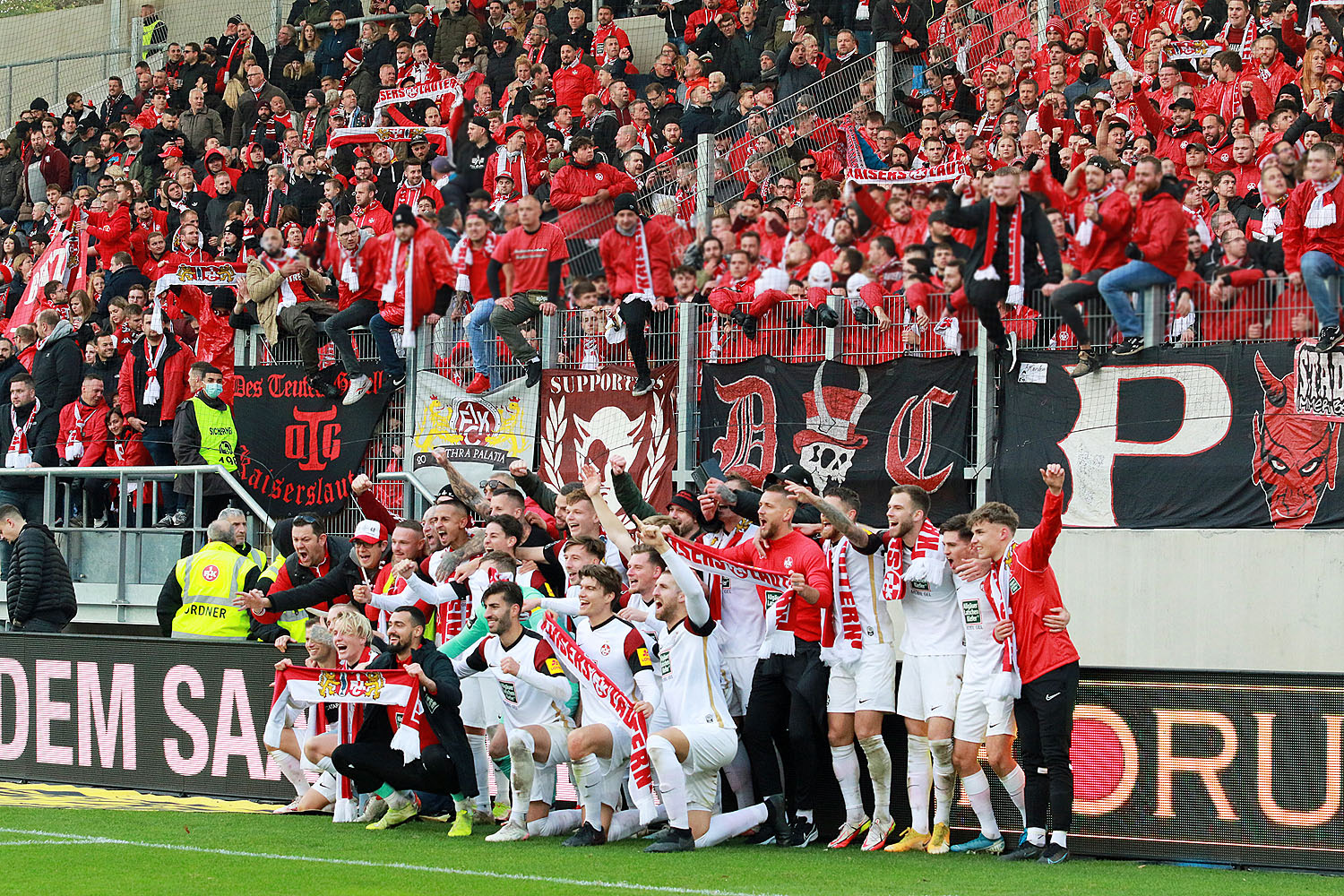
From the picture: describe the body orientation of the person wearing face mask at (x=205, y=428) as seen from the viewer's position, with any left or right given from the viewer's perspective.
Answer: facing the viewer and to the right of the viewer

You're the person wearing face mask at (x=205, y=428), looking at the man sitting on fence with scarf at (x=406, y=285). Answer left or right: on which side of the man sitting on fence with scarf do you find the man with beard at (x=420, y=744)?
right

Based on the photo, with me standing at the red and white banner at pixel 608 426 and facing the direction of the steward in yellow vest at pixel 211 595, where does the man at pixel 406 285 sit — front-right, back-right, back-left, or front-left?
front-right

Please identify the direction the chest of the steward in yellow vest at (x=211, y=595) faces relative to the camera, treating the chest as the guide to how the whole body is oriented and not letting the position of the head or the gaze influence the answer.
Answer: away from the camera

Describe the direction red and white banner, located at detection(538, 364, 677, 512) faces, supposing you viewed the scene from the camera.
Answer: facing the viewer

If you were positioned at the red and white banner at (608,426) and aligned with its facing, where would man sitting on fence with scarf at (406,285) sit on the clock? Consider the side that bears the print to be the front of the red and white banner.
The man sitting on fence with scarf is roughly at 4 o'clock from the red and white banner.

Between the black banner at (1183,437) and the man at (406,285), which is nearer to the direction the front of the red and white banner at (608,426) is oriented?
the black banner

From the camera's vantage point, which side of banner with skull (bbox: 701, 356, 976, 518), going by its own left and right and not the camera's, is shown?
front

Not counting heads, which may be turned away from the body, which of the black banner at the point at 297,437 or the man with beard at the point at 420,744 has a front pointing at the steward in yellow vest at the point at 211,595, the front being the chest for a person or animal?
the black banner

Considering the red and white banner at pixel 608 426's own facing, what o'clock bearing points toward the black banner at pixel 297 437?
The black banner is roughly at 4 o'clock from the red and white banner.

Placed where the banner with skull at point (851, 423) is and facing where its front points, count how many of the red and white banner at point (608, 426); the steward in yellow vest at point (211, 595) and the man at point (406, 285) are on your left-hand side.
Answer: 0
